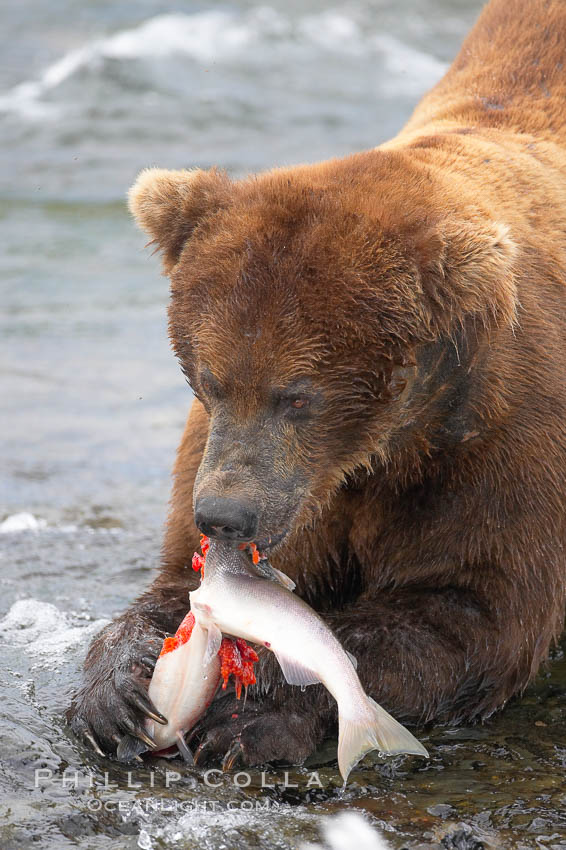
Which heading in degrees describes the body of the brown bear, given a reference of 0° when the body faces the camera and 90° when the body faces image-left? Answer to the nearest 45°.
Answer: approximately 45°
